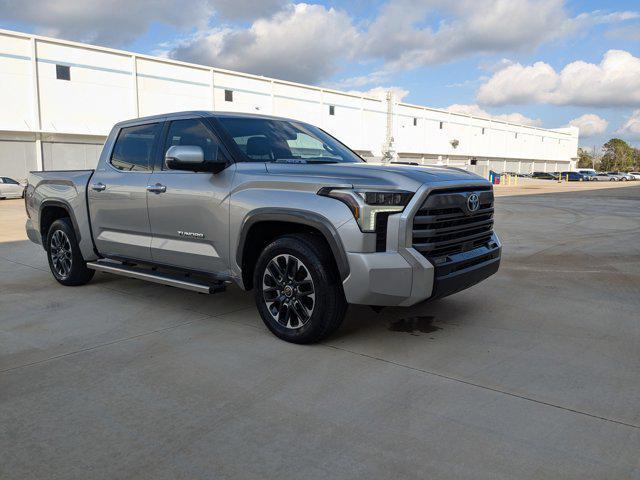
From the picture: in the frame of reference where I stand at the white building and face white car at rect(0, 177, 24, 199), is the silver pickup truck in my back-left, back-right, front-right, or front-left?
front-left

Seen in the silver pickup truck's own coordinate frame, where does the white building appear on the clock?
The white building is roughly at 7 o'clock from the silver pickup truck.

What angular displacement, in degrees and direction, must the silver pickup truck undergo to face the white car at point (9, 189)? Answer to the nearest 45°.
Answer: approximately 180°

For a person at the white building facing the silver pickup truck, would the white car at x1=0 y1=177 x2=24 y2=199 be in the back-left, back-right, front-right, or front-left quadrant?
front-right
